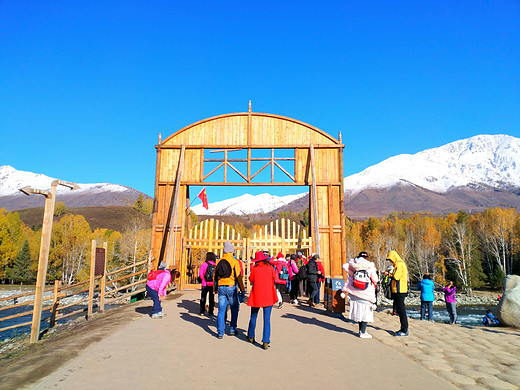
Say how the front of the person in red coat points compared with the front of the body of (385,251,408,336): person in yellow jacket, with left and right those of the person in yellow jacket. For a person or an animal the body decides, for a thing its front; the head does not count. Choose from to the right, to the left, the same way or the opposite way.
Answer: to the right

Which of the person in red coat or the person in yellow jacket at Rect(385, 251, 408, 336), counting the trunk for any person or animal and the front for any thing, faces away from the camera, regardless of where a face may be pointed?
the person in red coat

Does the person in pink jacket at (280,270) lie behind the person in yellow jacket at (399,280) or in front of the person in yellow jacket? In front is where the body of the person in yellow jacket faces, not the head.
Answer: in front

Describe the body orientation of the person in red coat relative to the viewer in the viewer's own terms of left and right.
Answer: facing away from the viewer

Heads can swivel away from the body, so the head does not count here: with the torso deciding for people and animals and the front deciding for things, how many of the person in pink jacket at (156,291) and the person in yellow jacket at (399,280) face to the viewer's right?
1

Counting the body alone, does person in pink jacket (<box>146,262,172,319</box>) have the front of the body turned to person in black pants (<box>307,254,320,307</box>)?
yes

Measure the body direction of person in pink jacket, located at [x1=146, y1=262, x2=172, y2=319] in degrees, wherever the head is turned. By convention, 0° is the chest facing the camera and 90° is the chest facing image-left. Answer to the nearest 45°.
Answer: approximately 270°

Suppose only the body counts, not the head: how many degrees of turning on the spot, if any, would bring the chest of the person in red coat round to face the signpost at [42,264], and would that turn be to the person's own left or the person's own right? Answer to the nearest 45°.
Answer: approximately 90° to the person's own left

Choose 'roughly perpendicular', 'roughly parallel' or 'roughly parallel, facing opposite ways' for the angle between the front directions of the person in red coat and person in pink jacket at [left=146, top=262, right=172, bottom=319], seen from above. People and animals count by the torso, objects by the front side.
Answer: roughly perpendicular

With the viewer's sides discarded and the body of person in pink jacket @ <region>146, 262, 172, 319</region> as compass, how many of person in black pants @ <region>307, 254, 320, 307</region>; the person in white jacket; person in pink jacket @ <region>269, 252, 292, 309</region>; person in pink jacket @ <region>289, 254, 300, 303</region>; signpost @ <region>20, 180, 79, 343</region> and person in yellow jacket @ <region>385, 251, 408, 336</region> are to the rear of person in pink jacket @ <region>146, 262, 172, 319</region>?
1

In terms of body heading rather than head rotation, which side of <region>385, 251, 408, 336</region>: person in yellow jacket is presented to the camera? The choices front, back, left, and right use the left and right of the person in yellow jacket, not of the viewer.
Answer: left

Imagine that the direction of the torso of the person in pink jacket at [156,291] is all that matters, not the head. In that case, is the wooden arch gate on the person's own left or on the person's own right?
on the person's own left

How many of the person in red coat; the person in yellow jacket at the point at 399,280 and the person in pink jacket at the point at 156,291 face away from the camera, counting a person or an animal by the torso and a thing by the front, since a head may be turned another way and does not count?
1

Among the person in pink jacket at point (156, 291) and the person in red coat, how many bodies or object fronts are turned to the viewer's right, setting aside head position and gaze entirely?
1
